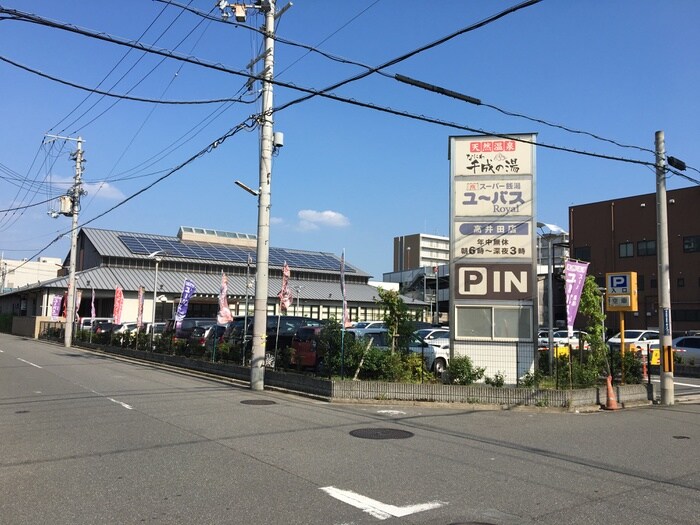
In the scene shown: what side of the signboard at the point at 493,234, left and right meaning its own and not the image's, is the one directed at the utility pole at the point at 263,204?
right

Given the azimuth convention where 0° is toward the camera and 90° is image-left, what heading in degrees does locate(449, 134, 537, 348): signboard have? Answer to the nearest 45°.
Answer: approximately 0°

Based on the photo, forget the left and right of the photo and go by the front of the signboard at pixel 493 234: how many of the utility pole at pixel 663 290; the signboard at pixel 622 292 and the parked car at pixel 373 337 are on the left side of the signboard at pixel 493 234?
2

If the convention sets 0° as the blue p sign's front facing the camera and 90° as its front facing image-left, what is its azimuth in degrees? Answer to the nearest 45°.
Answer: approximately 0°

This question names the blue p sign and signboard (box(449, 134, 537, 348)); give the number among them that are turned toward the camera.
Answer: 2

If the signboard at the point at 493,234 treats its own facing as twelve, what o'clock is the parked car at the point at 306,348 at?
The parked car is roughly at 3 o'clock from the signboard.

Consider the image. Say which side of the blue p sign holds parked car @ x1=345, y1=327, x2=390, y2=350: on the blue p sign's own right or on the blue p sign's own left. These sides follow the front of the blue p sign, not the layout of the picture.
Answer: on the blue p sign's own right

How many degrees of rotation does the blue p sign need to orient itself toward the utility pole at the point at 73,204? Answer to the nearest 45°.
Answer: approximately 90° to its right

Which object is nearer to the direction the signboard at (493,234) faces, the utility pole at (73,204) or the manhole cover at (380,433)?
the manhole cover

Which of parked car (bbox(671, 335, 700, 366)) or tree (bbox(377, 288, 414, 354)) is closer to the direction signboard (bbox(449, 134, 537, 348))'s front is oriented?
the tree

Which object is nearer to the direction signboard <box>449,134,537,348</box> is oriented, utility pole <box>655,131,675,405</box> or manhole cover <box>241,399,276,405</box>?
the manhole cover

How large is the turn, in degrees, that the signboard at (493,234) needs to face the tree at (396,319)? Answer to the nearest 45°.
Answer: approximately 45° to its right
